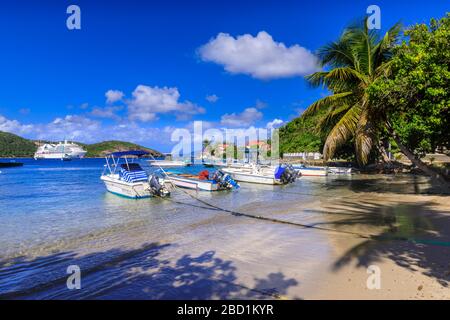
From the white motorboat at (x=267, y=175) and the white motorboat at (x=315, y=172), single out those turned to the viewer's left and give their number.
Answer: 2

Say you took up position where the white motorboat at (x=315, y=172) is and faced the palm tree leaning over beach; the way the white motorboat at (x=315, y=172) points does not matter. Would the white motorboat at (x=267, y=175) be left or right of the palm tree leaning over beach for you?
right

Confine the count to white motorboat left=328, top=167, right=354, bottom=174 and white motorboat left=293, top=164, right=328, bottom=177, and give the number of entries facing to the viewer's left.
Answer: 2

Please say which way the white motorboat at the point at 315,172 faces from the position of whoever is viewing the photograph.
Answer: facing to the left of the viewer

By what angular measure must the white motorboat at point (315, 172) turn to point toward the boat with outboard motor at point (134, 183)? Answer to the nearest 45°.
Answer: approximately 45° to its left

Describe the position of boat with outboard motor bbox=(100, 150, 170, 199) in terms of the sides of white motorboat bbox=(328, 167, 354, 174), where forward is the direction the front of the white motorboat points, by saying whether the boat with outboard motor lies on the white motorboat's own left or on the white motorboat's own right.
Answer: on the white motorboat's own left

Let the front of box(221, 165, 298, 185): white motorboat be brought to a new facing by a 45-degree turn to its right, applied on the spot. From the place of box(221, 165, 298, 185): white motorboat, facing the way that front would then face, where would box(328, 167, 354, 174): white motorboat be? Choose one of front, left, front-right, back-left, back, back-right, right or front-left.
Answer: right

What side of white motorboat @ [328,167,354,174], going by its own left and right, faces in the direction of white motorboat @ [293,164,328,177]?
front

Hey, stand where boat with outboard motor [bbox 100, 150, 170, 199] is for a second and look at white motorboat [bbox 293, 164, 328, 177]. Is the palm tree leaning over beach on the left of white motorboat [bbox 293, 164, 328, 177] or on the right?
right

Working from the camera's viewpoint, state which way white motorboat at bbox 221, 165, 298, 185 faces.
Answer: facing to the left of the viewer

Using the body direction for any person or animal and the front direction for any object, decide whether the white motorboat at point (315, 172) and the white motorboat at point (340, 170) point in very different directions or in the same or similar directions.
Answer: same or similar directions

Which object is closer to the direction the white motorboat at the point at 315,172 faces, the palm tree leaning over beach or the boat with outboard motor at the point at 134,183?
the boat with outboard motor

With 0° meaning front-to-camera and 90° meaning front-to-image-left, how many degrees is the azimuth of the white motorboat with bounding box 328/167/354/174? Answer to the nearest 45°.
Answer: approximately 90°
